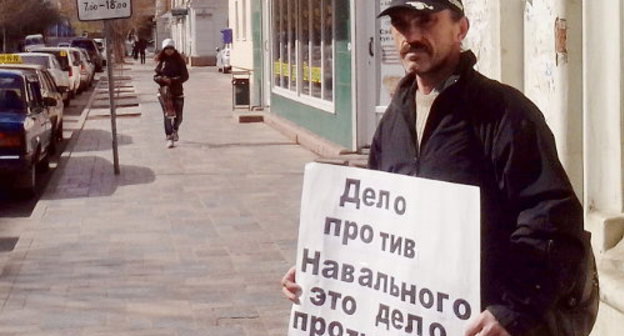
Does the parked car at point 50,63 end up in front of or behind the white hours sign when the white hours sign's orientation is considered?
behind

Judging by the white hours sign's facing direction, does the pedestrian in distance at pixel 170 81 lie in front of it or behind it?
behind

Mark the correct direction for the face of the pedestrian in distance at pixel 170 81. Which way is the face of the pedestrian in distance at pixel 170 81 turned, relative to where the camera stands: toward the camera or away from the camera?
toward the camera

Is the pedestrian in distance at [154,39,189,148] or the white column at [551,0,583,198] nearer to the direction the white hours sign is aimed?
the white column

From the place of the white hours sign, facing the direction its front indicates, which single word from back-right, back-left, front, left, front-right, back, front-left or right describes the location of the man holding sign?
front

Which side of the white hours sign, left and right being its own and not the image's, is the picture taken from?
front

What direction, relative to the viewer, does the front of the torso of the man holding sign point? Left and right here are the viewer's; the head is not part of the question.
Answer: facing the viewer and to the left of the viewer
